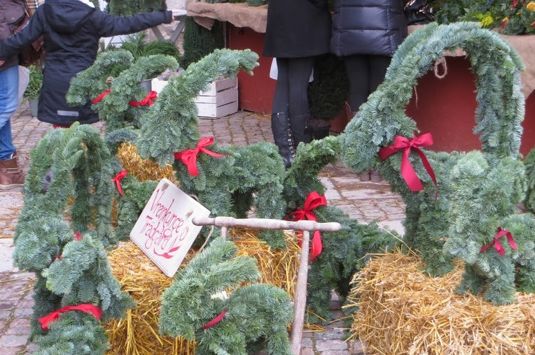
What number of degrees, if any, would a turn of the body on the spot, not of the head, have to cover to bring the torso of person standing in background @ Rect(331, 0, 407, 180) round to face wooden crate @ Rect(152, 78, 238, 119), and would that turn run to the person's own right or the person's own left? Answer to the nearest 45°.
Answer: approximately 45° to the person's own left

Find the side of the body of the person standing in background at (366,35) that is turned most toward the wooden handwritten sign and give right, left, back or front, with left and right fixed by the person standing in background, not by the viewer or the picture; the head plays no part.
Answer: back

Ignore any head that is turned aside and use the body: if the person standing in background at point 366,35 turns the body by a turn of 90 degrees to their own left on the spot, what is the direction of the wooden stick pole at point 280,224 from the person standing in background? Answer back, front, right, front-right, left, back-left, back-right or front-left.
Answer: left

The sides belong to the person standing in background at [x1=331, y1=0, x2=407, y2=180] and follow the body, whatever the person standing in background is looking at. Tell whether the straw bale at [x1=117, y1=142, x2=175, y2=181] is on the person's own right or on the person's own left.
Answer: on the person's own left

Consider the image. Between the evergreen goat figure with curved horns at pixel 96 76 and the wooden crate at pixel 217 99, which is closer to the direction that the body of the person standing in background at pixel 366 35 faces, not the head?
the wooden crate

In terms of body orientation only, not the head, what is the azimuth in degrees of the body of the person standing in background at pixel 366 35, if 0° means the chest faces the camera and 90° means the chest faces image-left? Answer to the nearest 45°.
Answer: approximately 180°

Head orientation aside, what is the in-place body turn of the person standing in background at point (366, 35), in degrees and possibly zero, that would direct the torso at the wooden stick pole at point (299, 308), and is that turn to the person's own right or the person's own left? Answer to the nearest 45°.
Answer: approximately 180°

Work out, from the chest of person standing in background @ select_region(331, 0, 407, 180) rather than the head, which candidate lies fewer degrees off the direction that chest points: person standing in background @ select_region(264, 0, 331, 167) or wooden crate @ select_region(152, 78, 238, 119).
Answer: the wooden crate

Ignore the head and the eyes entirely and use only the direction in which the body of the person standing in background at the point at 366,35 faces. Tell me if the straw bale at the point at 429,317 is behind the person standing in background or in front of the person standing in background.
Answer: behind

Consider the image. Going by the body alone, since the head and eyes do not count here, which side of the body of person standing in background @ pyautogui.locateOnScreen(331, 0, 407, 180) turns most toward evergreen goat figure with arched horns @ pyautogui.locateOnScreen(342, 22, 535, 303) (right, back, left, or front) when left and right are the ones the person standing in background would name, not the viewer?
back

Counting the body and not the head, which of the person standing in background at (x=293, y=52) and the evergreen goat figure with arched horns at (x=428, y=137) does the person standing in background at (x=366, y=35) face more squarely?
the person standing in background
